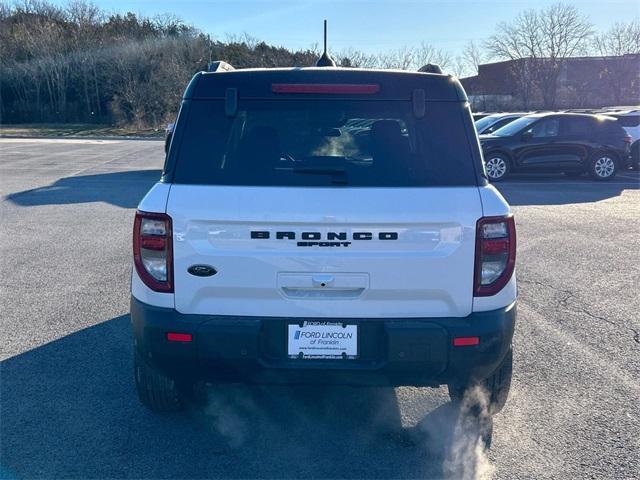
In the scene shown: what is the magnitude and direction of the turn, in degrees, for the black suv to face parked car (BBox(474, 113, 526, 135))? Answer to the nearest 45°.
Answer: approximately 45° to its right

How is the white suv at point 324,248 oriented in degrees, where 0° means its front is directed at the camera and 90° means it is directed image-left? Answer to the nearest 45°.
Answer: approximately 180°

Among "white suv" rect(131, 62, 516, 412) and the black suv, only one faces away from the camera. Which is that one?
the white suv

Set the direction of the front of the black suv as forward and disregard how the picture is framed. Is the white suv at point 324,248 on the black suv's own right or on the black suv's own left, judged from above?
on the black suv's own left

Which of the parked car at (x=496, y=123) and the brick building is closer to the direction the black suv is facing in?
the parked car

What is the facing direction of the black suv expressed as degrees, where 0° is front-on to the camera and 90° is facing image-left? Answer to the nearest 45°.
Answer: approximately 90°

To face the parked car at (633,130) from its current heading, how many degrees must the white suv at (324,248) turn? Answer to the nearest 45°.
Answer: approximately 45° to its right

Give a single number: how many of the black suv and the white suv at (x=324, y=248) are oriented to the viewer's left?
1

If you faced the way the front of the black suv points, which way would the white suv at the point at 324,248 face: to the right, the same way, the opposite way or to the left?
to the right

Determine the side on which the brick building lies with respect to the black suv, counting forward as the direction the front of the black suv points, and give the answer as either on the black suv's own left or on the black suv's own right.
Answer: on the black suv's own right

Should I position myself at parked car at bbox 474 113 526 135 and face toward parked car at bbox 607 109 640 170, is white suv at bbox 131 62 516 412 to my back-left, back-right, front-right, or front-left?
back-right
